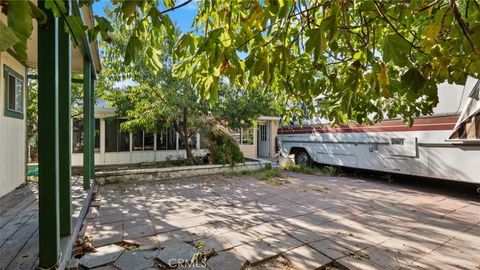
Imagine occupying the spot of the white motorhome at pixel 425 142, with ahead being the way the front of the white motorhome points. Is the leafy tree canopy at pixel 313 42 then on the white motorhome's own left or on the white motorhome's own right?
on the white motorhome's own right

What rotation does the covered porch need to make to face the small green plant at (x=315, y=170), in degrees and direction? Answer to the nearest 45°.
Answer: approximately 45° to its left

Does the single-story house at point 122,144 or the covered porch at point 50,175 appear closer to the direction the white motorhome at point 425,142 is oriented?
the covered porch

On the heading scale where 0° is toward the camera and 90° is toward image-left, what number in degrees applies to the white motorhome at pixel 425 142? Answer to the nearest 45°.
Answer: approximately 315°

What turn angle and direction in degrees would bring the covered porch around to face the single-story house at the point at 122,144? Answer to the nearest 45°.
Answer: approximately 90° to its left

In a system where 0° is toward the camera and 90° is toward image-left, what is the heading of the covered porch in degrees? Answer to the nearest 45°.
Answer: approximately 270°

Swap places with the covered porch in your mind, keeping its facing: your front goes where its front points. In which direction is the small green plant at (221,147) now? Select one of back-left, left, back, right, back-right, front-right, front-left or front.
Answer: front-left

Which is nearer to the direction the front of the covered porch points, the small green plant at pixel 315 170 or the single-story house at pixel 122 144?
the small green plant

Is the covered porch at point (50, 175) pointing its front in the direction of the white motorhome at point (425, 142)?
yes

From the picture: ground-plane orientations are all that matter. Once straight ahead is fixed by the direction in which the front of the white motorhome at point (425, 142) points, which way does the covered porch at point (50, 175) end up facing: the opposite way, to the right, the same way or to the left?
to the left
